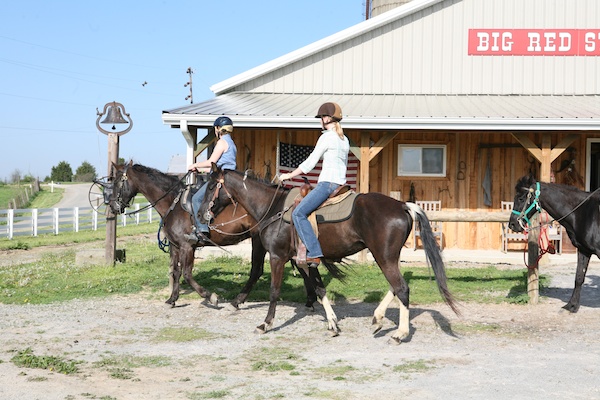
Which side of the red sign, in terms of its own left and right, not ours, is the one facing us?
front

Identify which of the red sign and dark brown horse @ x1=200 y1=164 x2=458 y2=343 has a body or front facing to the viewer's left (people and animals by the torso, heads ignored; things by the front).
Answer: the dark brown horse

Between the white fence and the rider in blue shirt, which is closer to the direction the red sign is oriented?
the rider in blue shirt

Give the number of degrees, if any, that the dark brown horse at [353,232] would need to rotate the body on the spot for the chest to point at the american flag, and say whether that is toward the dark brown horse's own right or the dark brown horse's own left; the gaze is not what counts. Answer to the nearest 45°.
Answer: approximately 90° to the dark brown horse's own right

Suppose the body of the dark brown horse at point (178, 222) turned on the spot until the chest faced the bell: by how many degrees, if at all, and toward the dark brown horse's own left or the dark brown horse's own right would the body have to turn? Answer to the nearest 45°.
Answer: approximately 90° to the dark brown horse's own right

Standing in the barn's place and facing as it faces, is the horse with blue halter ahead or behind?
ahead

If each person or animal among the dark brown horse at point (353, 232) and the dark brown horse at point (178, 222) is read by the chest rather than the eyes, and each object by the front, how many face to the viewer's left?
2

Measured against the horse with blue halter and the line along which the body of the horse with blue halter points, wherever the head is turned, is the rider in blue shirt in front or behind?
in front

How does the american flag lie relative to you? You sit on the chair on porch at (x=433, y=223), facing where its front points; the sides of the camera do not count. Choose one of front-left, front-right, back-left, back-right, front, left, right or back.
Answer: right

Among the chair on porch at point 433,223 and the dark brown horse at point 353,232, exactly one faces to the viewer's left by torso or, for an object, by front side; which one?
the dark brown horse

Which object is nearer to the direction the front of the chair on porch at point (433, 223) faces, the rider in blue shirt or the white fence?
the rider in blue shirt

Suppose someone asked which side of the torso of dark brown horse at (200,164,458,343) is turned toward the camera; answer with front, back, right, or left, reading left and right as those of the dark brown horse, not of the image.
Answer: left

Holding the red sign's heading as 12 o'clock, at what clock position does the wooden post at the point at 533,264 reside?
The wooden post is roughly at 12 o'clock from the red sign.

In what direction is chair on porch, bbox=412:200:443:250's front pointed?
toward the camera

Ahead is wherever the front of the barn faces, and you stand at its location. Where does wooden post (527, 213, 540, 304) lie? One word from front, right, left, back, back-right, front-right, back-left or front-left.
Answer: front

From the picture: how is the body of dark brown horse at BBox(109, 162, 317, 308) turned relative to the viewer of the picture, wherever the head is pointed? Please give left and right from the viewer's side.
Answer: facing to the left of the viewer

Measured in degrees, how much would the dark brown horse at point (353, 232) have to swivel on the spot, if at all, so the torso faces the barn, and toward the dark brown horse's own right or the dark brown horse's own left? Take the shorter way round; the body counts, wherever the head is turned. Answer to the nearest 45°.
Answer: approximately 90° to the dark brown horse's own right

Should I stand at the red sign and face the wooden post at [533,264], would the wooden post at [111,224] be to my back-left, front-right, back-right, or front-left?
front-right
